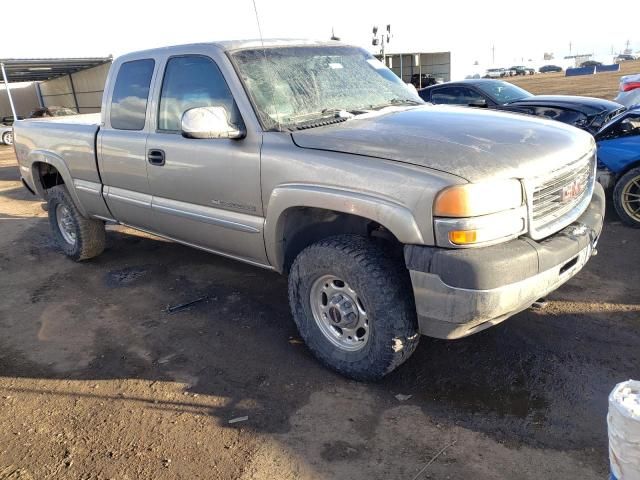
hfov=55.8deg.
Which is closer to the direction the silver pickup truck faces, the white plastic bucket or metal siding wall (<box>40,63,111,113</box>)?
the white plastic bucket

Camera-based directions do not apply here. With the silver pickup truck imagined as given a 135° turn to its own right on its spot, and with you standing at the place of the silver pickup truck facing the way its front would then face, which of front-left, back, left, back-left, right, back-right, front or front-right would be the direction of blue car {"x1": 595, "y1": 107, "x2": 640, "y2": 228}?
back-right

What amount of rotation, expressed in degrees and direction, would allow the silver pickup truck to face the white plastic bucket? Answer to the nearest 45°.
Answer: approximately 45° to its right

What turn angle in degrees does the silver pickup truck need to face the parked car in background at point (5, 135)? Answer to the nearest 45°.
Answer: approximately 180°

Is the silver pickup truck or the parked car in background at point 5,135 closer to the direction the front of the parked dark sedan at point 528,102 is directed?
the silver pickup truck

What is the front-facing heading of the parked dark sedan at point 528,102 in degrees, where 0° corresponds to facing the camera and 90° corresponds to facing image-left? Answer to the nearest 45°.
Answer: approximately 315°

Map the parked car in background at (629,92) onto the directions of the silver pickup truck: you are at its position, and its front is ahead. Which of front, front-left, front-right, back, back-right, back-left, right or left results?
left

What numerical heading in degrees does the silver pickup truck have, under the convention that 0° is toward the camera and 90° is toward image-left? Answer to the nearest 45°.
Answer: approximately 315°

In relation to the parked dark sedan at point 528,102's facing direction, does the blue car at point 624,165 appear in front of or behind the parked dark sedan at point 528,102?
in front

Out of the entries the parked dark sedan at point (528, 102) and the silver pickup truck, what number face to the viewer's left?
0
